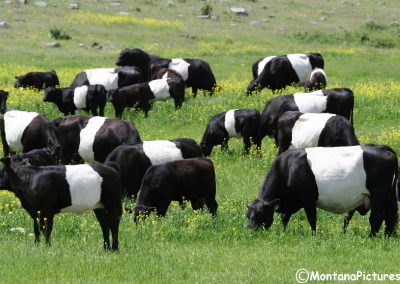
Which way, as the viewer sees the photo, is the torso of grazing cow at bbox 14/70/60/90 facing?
to the viewer's left

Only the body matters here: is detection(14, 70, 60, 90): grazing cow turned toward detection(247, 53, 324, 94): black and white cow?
no

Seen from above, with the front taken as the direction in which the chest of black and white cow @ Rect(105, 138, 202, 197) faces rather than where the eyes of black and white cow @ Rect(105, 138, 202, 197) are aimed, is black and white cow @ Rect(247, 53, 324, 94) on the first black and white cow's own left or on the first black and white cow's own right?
on the first black and white cow's own right

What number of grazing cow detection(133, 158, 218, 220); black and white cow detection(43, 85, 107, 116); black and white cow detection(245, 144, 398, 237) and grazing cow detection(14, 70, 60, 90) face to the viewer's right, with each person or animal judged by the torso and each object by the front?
0

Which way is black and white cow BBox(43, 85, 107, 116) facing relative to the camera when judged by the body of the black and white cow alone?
to the viewer's left

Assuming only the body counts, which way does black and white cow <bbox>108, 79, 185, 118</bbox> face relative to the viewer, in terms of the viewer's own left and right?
facing to the left of the viewer

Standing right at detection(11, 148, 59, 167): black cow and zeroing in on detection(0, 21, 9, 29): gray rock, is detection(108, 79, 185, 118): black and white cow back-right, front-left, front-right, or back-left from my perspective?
front-right

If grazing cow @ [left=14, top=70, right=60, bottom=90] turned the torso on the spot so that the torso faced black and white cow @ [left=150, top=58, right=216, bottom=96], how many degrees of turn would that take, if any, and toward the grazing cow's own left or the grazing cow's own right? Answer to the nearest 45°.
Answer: approximately 135° to the grazing cow's own left

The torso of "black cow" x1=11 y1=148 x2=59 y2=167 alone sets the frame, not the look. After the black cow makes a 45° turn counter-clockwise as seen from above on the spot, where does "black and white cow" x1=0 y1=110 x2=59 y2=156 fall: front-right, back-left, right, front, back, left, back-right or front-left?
back-right

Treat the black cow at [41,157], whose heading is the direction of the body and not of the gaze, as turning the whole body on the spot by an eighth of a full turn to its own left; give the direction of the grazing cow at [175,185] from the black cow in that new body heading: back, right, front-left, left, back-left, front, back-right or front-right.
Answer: left

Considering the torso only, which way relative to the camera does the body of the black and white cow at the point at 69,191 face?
to the viewer's left

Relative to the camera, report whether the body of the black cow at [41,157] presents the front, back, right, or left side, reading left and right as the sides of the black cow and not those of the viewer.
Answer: left

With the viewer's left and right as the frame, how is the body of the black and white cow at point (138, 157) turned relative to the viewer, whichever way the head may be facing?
facing to the left of the viewer

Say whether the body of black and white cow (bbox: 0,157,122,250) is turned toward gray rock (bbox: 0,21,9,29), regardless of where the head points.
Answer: no

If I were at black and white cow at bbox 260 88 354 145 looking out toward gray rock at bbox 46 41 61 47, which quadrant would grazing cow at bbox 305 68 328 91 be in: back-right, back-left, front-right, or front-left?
front-right

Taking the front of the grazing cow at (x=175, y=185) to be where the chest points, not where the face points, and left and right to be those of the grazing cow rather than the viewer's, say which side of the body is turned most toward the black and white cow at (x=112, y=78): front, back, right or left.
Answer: right

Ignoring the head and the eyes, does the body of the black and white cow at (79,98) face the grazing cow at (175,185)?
no

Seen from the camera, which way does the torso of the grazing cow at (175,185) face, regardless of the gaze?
to the viewer's left

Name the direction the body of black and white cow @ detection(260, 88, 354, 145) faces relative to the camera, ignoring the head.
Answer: to the viewer's left
